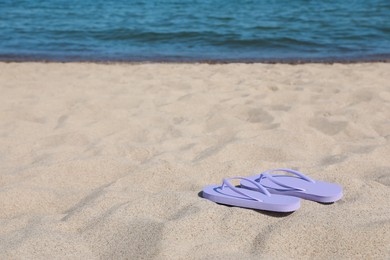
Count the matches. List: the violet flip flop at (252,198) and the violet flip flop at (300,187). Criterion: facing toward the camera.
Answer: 0

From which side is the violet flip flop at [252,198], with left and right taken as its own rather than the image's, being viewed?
left

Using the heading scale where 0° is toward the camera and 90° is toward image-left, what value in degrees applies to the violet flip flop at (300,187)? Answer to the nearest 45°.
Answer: approximately 135°
